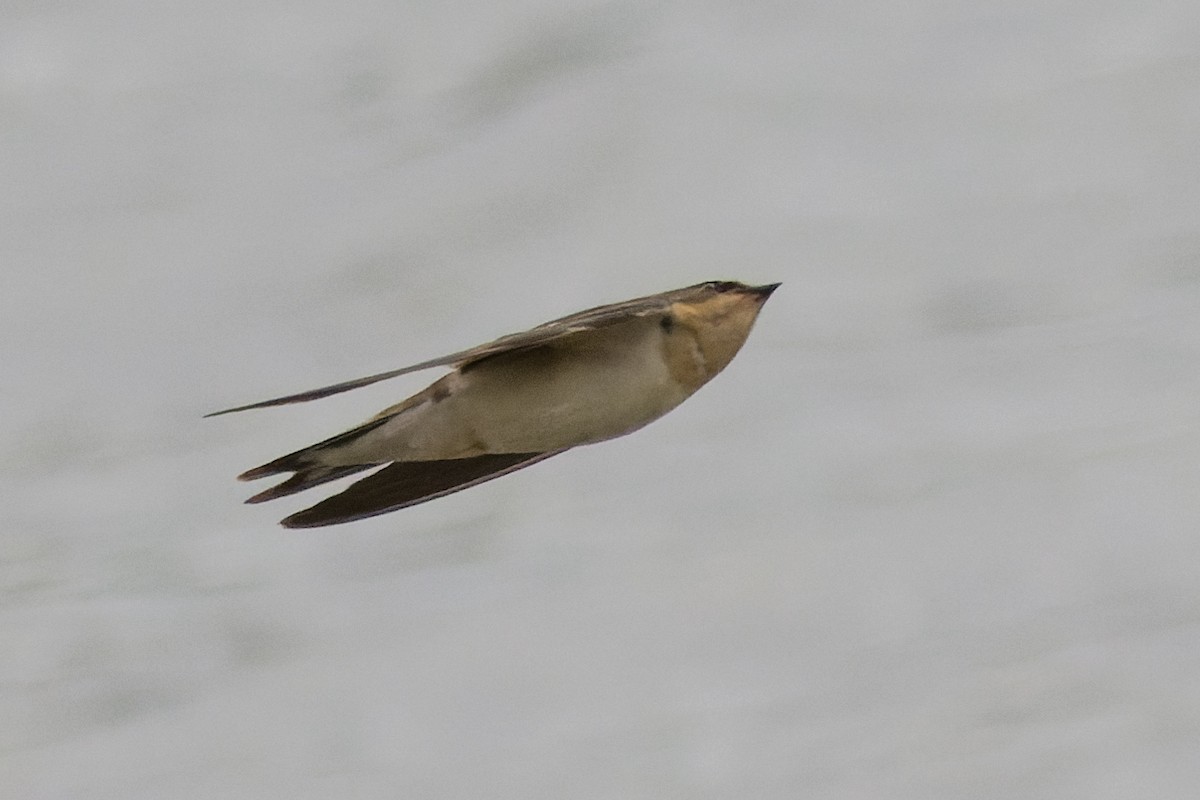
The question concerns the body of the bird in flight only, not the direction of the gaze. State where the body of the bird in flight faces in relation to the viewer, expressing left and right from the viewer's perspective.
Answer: facing to the right of the viewer
